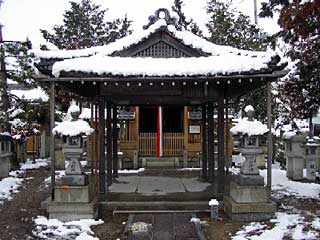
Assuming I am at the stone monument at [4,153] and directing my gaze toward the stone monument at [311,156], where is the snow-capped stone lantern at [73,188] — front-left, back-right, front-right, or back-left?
front-right

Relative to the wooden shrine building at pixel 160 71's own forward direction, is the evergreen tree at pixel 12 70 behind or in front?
behind

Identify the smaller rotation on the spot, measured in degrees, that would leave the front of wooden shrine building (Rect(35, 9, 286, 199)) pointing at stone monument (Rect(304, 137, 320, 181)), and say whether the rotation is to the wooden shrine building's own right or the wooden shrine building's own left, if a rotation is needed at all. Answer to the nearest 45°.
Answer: approximately 135° to the wooden shrine building's own left

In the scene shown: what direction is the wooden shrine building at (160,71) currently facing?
toward the camera

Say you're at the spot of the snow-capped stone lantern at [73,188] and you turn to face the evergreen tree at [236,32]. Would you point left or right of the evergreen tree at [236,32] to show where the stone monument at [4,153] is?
left

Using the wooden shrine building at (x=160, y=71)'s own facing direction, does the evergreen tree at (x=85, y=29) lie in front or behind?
behind

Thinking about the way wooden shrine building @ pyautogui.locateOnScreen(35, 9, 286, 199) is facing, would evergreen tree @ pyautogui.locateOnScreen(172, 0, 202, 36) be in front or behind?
behind

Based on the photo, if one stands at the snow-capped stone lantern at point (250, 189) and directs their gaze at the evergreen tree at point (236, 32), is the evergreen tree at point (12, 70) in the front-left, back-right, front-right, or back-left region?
front-left

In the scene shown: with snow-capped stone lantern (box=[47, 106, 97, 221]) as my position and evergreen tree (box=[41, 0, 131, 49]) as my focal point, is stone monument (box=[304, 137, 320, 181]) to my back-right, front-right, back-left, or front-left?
front-right

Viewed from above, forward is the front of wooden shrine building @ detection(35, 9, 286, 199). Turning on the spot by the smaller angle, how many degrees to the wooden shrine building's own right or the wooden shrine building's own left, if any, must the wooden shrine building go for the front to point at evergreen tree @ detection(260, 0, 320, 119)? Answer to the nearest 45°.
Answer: approximately 135° to the wooden shrine building's own left
